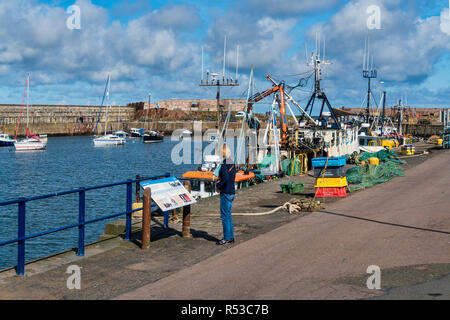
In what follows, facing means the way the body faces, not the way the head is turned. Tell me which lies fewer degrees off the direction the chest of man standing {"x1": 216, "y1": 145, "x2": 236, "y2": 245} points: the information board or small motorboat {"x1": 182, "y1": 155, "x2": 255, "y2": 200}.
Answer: the information board

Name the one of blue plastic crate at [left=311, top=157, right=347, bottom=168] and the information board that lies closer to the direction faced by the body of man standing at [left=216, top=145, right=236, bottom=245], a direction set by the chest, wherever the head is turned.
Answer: the information board

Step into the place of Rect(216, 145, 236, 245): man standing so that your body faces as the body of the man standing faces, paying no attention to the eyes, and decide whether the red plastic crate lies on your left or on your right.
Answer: on your right

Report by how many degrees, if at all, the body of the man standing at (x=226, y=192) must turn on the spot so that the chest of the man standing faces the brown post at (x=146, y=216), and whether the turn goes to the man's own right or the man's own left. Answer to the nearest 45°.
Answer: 0° — they already face it

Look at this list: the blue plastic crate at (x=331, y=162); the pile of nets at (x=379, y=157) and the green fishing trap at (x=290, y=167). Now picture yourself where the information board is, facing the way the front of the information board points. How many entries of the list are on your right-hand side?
0

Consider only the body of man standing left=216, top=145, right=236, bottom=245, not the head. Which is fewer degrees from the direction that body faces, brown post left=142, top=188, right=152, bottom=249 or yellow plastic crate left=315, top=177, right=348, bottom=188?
the brown post

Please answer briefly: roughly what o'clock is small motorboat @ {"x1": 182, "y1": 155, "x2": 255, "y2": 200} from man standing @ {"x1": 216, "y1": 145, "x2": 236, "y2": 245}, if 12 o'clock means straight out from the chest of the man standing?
The small motorboat is roughly at 3 o'clock from the man standing.

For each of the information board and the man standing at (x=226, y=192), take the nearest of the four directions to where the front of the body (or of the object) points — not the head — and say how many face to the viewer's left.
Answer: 1

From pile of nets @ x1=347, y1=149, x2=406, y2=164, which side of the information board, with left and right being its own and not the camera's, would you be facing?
left

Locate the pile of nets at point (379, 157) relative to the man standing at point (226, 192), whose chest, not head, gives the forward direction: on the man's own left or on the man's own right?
on the man's own right

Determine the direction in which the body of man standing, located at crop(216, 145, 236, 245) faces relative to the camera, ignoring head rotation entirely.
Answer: to the viewer's left

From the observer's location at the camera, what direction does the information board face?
facing the viewer and to the right of the viewer
